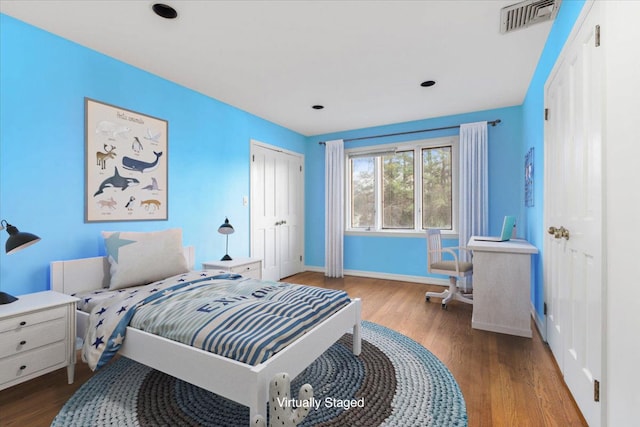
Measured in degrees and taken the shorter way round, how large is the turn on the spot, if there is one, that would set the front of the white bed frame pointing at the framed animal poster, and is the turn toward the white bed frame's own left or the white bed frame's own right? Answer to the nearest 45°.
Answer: approximately 180°

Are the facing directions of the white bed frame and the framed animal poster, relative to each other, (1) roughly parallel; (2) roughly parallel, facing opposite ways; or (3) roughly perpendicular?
roughly parallel

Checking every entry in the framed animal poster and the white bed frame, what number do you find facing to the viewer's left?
0

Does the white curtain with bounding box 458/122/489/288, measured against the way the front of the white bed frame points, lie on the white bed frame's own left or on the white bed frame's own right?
on the white bed frame's own left

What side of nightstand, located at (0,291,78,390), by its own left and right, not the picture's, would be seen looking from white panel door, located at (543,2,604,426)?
front

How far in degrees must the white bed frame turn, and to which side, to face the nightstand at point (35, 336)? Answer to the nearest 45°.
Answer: approximately 180°

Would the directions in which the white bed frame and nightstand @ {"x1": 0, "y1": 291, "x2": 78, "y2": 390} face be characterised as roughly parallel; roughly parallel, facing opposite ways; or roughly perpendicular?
roughly parallel

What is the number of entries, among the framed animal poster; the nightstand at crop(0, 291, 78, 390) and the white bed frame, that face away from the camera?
0

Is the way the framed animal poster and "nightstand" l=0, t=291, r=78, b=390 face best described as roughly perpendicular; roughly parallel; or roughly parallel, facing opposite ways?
roughly parallel

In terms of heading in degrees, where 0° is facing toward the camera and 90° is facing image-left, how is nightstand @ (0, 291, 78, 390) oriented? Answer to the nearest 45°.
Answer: approximately 315°

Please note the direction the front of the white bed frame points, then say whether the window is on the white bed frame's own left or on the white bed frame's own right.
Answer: on the white bed frame's own left

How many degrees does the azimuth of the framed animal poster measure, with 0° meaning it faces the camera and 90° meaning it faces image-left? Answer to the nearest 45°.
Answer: approximately 315°

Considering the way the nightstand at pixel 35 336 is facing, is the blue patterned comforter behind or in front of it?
in front

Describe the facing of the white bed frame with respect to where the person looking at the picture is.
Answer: facing the viewer and to the right of the viewer

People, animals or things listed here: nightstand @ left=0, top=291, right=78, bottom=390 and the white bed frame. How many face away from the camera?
0

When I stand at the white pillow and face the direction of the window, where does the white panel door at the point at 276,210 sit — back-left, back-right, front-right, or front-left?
front-left

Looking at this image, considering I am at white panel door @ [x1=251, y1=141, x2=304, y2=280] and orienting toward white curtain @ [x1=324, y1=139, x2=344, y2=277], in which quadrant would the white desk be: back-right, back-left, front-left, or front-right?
front-right
